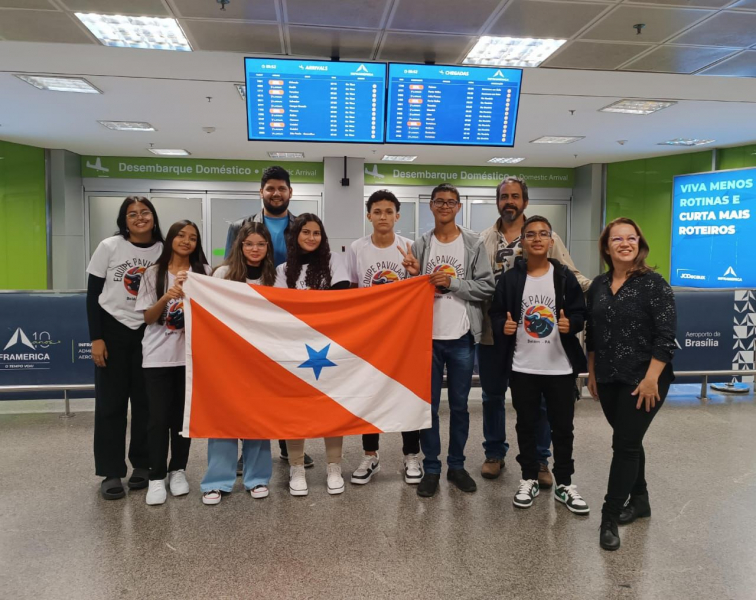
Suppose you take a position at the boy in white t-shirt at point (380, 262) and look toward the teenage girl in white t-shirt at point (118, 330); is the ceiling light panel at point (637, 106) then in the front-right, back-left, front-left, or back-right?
back-right

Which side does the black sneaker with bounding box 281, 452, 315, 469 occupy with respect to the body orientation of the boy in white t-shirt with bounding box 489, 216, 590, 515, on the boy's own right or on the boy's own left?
on the boy's own right

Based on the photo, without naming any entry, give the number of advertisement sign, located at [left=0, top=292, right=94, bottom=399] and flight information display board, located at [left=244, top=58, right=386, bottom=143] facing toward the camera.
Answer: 2

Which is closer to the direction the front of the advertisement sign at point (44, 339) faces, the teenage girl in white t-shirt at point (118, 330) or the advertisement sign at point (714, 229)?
the teenage girl in white t-shirt

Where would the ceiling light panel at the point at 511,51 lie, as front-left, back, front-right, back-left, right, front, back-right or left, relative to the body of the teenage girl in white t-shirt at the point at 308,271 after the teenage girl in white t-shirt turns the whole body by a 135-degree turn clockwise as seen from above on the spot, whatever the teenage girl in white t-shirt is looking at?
right

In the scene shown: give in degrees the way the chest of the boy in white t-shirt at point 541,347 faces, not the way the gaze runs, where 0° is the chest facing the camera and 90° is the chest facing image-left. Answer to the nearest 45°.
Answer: approximately 0°

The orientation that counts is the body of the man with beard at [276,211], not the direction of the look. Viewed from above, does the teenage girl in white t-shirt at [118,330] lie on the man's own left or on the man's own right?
on the man's own right

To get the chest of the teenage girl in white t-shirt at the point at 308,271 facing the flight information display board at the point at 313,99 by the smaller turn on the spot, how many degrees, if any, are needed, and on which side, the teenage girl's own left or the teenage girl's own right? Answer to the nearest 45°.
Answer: approximately 180°
